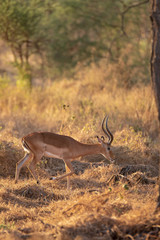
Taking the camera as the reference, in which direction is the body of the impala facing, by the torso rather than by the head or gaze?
to the viewer's right
